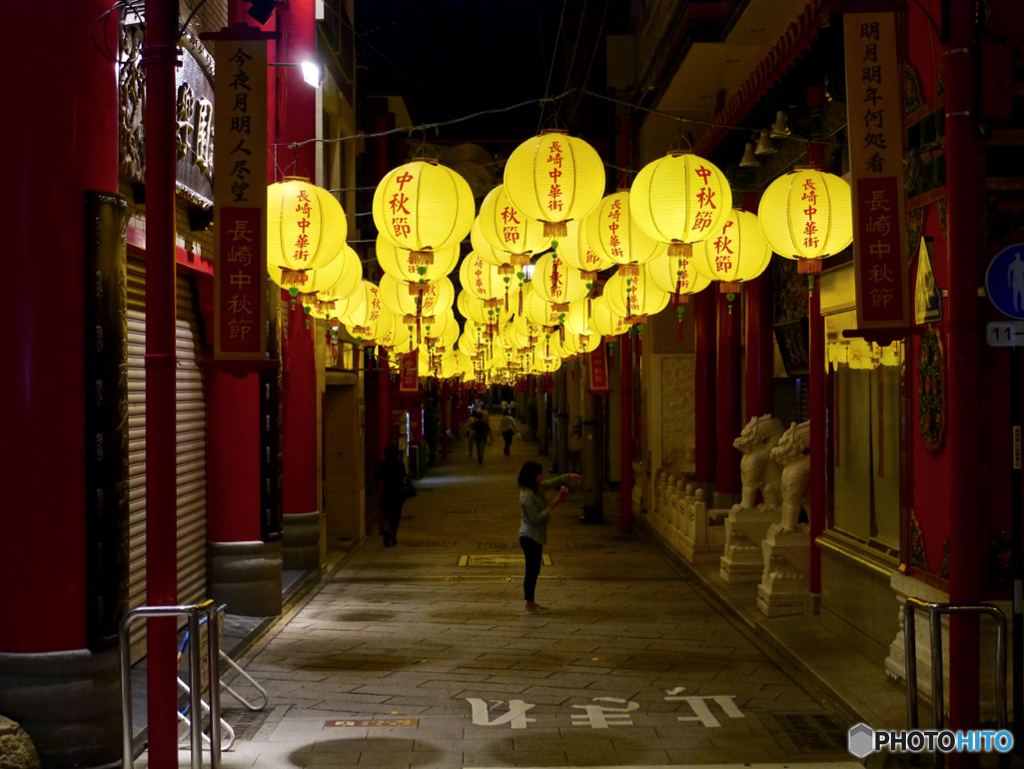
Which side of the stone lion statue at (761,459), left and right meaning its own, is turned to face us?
left

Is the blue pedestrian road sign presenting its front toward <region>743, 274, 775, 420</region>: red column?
no

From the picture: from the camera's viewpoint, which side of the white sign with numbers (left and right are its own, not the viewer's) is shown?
front

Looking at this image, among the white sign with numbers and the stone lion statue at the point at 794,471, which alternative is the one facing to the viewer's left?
the stone lion statue

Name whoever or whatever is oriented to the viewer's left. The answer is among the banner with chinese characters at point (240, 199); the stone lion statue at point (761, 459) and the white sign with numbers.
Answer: the stone lion statue

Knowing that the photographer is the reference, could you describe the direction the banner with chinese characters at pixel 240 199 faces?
facing the viewer

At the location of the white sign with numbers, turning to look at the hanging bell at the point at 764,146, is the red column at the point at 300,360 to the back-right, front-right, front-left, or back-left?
front-left

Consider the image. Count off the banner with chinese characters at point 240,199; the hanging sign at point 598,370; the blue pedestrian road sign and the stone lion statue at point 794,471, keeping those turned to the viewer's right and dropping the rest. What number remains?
0

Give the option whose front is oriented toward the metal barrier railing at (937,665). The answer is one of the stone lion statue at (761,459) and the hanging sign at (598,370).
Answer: the hanging sign

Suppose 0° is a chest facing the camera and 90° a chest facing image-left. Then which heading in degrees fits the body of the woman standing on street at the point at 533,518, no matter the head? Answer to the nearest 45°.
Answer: approximately 270°

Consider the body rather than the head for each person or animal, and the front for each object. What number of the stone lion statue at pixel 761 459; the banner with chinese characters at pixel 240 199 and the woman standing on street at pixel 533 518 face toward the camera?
1

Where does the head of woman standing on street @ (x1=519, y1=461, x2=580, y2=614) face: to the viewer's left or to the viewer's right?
to the viewer's right

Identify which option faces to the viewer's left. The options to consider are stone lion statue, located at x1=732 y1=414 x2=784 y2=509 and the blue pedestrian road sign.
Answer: the stone lion statue

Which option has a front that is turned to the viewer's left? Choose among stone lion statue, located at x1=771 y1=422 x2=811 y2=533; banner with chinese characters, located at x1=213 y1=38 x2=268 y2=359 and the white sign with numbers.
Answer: the stone lion statue

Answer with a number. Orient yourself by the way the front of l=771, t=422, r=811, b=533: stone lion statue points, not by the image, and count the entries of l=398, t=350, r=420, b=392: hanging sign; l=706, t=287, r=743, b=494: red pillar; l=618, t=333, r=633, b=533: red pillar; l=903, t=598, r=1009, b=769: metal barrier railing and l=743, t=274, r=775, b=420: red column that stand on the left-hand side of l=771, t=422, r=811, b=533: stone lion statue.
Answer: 1

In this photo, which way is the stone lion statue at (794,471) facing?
to the viewer's left

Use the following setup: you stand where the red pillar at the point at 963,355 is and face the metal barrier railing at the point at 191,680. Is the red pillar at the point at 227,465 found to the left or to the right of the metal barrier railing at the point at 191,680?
right

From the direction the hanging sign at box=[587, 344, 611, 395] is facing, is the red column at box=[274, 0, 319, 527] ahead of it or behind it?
ahead
